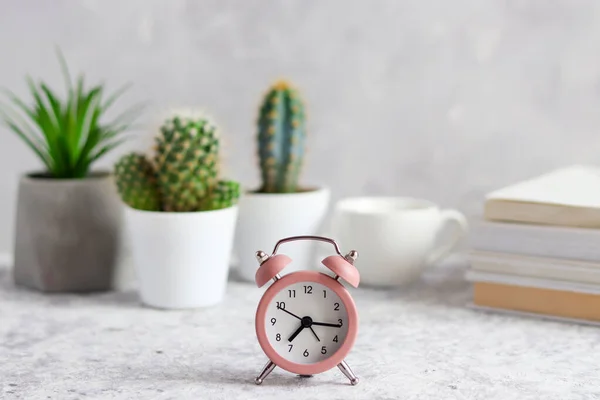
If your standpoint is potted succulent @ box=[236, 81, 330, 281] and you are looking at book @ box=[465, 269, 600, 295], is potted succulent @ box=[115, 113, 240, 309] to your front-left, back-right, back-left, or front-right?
back-right

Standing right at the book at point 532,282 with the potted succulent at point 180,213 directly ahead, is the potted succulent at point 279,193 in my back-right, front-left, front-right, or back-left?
front-right

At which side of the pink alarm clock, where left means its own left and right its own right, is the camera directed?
front
